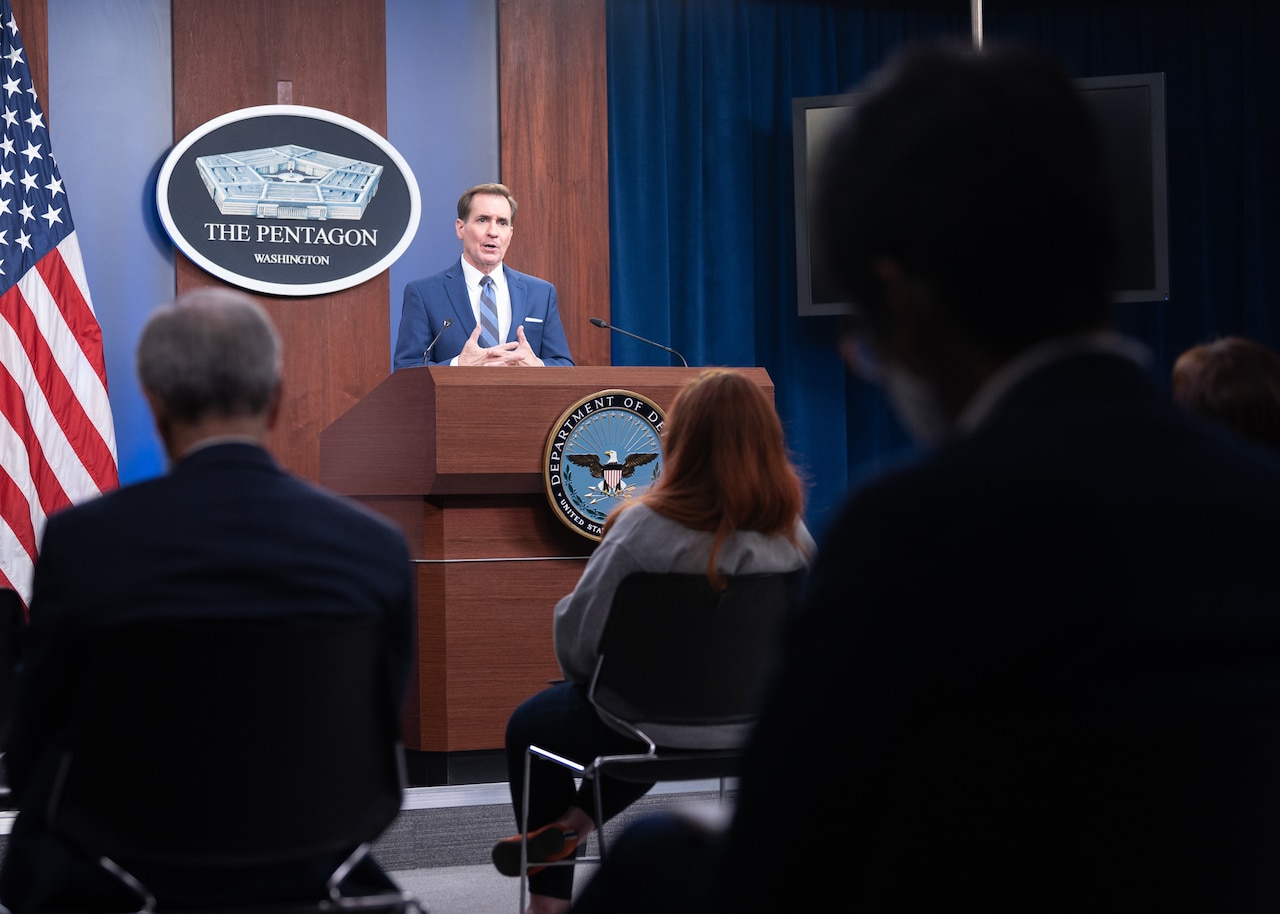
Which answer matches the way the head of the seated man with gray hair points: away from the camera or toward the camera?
away from the camera

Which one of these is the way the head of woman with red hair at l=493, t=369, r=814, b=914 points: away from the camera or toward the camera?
away from the camera

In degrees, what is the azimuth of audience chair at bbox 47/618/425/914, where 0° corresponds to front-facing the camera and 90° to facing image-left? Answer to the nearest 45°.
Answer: approximately 180°

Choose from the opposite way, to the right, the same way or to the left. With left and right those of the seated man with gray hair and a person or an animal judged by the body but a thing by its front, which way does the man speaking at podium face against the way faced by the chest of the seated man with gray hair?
the opposite way

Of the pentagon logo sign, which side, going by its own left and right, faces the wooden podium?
front

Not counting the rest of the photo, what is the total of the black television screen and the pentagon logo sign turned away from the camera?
0

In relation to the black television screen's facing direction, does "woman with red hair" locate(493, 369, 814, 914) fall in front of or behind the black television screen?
in front

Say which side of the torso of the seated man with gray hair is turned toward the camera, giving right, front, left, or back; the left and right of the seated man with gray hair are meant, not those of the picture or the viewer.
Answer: back

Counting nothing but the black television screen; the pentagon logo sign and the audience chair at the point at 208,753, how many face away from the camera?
1

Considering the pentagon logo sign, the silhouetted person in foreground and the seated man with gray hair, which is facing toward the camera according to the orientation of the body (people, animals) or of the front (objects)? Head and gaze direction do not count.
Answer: the pentagon logo sign

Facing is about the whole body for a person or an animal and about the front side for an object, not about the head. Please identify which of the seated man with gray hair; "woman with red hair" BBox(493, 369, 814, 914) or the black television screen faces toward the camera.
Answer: the black television screen

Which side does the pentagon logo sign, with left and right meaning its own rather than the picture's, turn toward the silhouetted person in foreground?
front
